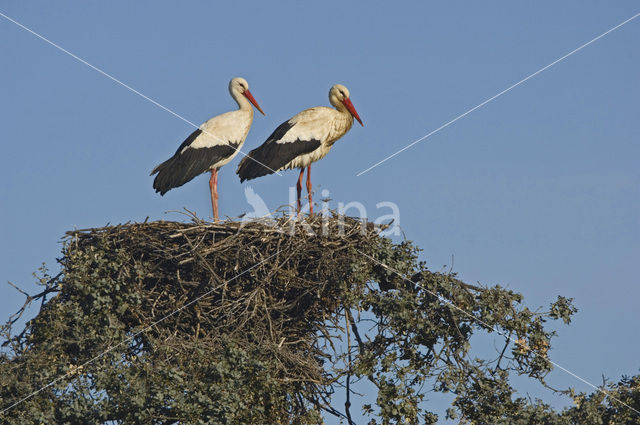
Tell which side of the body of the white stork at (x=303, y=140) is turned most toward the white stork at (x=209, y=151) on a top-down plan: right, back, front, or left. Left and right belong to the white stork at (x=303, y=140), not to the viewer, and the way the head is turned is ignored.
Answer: back

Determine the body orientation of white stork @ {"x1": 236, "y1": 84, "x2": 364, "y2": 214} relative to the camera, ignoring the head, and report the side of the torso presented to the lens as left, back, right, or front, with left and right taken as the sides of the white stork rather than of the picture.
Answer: right

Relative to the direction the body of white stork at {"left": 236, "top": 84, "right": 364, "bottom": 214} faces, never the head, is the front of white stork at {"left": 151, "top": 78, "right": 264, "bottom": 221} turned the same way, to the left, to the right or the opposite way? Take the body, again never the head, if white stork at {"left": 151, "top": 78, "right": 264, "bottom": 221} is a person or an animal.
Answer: the same way

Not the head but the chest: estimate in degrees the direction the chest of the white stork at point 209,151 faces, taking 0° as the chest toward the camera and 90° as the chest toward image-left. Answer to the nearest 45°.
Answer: approximately 270°

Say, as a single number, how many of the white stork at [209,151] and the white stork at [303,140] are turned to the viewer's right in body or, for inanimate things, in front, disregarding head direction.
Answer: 2
